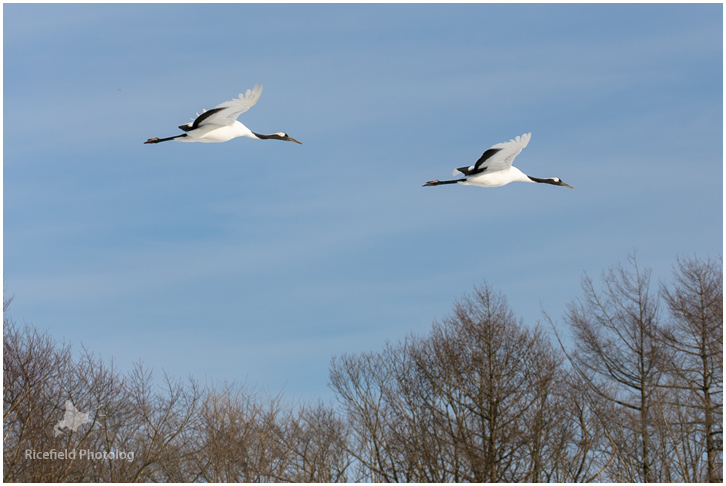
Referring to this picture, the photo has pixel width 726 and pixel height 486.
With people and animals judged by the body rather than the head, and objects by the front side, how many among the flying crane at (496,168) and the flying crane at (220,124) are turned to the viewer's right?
2

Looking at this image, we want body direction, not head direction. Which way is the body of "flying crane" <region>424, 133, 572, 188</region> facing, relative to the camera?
to the viewer's right

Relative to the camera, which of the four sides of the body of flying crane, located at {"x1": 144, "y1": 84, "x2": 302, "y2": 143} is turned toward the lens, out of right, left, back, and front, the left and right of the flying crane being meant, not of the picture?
right

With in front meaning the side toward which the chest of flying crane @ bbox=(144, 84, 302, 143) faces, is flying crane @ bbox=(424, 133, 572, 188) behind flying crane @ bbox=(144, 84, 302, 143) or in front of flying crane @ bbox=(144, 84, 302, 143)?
in front

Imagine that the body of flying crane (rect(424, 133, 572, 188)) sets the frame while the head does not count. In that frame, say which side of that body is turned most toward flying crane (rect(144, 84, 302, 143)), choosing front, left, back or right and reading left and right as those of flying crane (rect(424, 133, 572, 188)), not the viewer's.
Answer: back
